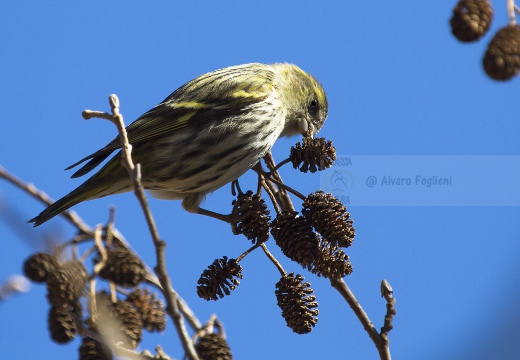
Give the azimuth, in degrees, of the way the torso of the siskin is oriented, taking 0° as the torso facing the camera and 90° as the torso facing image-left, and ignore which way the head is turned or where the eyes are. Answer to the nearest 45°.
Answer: approximately 270°
